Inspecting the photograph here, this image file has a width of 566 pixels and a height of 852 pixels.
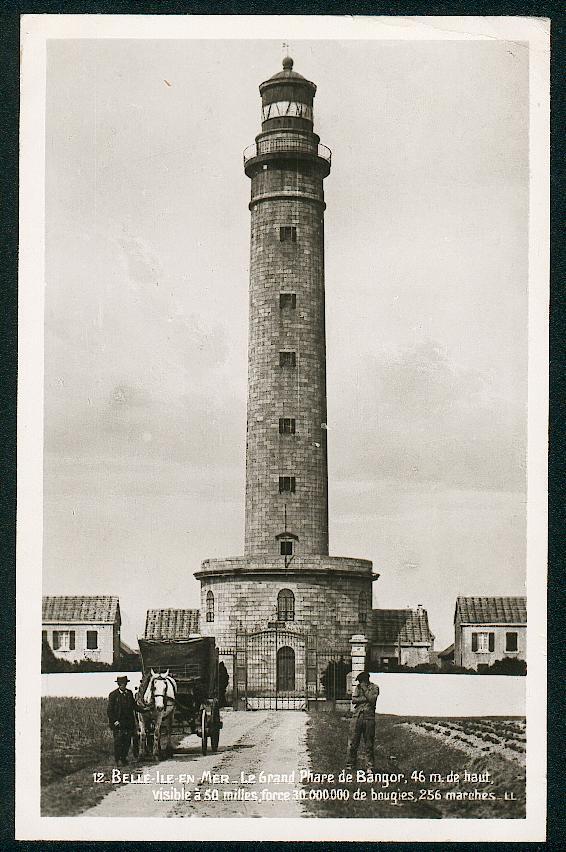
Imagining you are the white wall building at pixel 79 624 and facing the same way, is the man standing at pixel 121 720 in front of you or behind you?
in front

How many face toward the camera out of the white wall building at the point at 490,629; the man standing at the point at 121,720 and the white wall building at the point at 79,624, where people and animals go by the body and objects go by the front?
3

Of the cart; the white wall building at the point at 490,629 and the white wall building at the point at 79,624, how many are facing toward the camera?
3

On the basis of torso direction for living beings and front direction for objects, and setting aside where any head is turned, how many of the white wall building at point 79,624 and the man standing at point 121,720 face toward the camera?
2

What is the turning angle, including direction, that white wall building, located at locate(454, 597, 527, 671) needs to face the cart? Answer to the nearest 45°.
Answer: approximately 45° to its right
